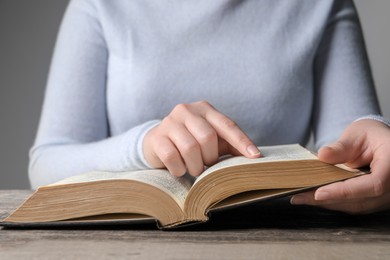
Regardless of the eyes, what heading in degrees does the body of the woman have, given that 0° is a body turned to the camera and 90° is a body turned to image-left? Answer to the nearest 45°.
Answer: approximately 0°

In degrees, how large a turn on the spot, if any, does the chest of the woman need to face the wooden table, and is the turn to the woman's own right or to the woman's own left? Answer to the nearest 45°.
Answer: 0° — they already face it
